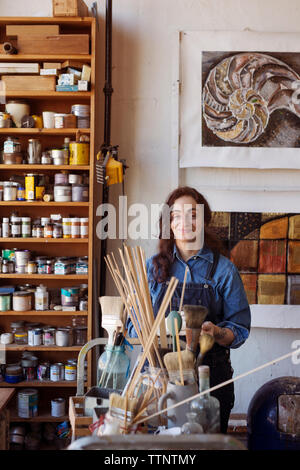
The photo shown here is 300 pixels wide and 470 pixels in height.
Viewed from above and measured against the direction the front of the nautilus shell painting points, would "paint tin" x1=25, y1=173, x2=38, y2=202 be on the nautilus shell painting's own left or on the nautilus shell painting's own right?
on the nautilus shell painting's own right

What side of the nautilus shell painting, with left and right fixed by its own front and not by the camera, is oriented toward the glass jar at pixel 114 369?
front

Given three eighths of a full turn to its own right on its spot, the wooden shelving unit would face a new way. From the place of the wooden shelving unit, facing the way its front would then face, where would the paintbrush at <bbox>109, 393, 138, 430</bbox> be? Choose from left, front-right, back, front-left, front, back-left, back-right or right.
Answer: back-left

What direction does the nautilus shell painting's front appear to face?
toward the camera

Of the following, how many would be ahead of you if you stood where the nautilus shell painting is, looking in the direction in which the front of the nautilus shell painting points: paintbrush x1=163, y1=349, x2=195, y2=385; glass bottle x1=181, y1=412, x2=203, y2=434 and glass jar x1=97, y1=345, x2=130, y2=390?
3

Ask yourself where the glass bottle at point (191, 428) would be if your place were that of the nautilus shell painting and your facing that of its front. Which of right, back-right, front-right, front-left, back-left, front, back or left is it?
front

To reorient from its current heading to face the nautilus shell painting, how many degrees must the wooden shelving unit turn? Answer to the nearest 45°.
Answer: approximately 90° to its left

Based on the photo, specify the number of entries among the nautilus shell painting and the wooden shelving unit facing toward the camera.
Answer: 2

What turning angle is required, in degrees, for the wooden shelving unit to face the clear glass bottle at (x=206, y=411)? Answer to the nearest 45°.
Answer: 0° — it already faces it

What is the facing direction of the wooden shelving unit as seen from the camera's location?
facing the viewer

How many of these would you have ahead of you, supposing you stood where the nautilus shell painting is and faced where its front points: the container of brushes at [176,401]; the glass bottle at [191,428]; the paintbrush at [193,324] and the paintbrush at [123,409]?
4

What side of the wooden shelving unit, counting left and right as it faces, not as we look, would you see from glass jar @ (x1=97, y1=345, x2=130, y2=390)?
front
